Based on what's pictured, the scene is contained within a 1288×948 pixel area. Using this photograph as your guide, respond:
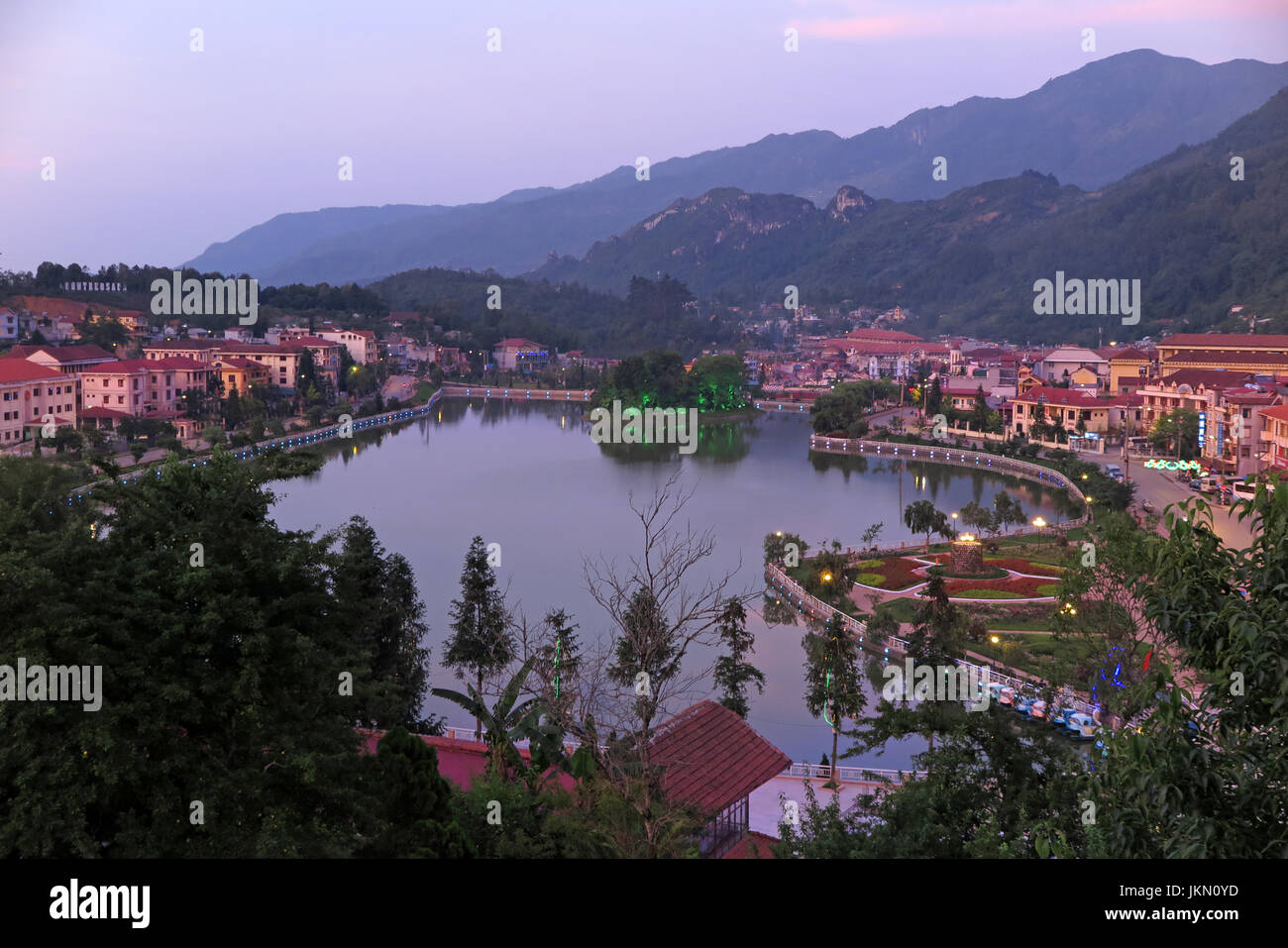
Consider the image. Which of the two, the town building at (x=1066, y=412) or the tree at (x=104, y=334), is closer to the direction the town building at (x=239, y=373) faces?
the town building

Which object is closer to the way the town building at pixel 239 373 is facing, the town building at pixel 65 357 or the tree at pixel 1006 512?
the tree

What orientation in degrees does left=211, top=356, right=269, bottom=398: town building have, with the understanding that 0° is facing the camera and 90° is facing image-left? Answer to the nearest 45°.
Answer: approximately 315°

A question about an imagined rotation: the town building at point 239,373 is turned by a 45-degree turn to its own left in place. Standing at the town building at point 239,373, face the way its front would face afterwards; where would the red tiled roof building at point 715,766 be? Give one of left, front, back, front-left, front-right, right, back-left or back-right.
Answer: right

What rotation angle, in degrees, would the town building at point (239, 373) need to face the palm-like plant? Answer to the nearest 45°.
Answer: approximately 45° to its right

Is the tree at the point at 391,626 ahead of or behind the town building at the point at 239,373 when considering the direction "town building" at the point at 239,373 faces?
ahead

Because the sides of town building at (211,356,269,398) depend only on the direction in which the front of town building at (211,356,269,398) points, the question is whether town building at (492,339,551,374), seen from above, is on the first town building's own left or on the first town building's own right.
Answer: on the first town building's own left

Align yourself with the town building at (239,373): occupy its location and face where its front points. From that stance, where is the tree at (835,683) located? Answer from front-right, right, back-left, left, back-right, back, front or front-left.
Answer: front-right

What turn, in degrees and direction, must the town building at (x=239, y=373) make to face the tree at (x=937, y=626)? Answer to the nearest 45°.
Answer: approximately 45° to its right

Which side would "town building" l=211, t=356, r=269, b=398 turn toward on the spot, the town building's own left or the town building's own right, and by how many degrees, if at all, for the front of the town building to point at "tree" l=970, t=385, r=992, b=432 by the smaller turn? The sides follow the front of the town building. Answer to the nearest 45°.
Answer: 0° — it already faces it
